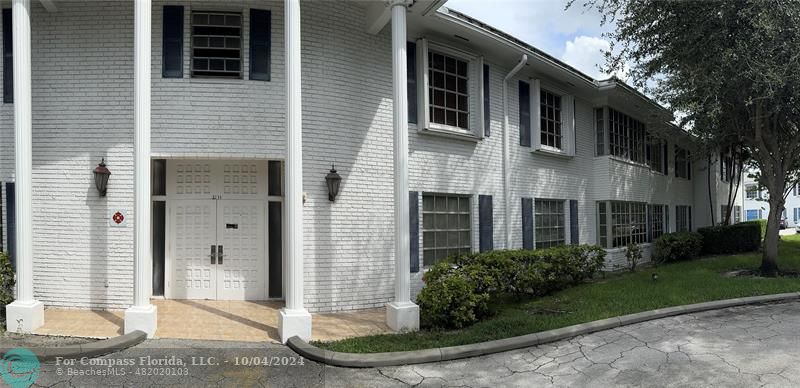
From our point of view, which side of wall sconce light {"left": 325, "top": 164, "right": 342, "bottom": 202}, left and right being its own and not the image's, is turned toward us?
front

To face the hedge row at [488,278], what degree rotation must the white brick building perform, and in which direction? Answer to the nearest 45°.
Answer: approximately 90° to its left

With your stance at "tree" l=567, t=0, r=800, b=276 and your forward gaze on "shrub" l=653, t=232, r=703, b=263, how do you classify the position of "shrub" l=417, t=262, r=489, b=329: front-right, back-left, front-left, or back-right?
back-left

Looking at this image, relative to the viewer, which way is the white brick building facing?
toward the camera

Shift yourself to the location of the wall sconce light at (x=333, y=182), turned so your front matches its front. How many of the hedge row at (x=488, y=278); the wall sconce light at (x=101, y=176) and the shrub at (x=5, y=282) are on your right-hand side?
2

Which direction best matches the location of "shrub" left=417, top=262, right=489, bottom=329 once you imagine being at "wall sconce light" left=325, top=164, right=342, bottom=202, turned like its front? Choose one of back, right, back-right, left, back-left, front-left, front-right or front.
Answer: front-left

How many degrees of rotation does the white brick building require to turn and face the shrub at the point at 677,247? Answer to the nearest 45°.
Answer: approximately 135° to its left

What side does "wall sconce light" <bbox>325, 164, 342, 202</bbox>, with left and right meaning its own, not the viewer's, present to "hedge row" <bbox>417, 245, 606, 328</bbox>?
left

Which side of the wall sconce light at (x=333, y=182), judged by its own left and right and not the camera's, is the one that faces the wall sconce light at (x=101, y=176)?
right

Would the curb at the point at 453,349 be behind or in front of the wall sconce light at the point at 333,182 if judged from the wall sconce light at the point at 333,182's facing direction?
in front

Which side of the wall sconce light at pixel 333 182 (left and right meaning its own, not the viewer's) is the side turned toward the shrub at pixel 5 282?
right

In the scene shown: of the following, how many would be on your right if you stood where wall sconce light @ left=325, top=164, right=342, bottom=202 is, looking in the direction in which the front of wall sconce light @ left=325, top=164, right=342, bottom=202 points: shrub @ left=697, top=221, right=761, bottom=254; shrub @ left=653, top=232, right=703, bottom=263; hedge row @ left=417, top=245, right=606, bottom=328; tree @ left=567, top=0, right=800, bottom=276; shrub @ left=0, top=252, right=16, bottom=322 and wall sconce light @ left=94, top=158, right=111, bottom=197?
2
